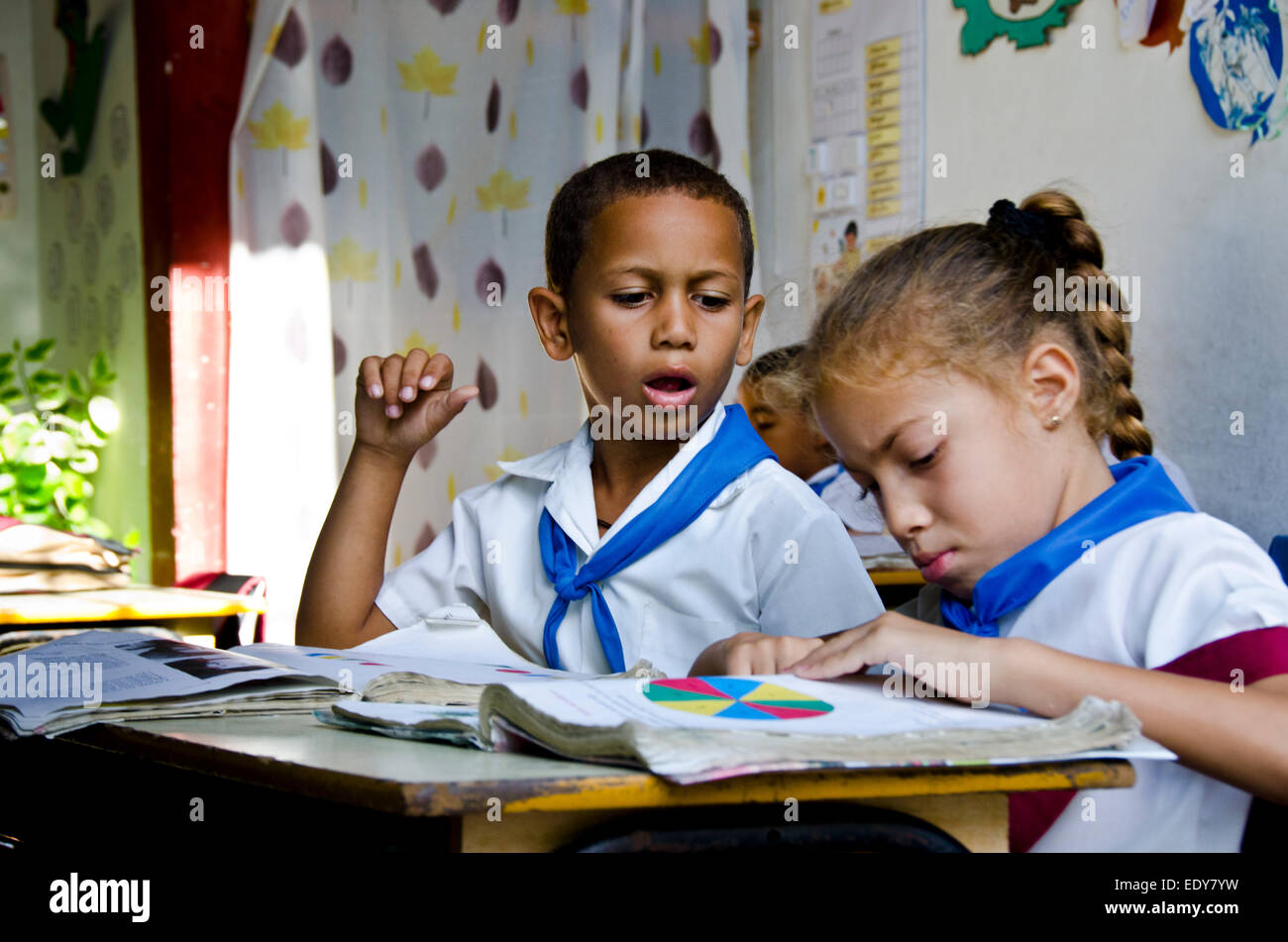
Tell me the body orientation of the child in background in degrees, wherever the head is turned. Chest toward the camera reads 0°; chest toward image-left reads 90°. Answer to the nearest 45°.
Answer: approximately 45°

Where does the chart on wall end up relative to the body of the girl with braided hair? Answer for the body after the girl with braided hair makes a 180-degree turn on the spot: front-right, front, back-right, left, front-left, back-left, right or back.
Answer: front-left

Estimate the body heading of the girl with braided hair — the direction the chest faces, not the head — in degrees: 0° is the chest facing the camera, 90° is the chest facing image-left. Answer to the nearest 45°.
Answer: approximately 45°

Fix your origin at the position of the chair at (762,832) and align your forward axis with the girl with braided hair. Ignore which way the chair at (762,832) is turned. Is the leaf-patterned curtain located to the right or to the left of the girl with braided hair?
left

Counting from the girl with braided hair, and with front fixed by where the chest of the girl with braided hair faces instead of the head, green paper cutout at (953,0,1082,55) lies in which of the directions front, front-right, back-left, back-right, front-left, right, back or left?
back-right

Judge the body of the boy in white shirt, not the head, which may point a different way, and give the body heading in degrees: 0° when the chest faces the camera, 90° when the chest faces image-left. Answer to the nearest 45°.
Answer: approximately 45°

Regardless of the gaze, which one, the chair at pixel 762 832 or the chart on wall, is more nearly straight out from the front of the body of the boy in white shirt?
the chair

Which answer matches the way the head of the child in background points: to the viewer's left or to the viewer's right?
to the viewer's left
